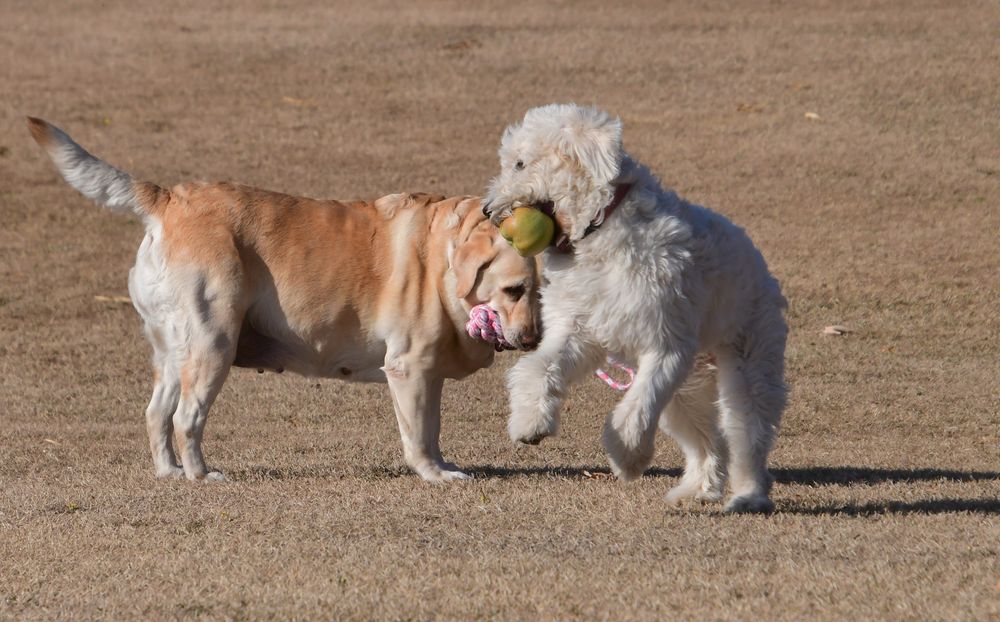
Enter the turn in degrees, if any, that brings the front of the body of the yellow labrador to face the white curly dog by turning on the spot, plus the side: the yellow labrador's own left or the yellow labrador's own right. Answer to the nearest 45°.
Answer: approximately 45° to the yellow labrador's own right

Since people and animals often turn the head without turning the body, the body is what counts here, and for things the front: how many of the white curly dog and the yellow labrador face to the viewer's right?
1

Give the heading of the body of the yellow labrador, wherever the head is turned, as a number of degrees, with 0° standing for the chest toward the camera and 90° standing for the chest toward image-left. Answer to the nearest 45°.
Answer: approximately 270°

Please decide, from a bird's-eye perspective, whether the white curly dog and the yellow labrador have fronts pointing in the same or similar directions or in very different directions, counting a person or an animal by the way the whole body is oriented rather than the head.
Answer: very different directions
